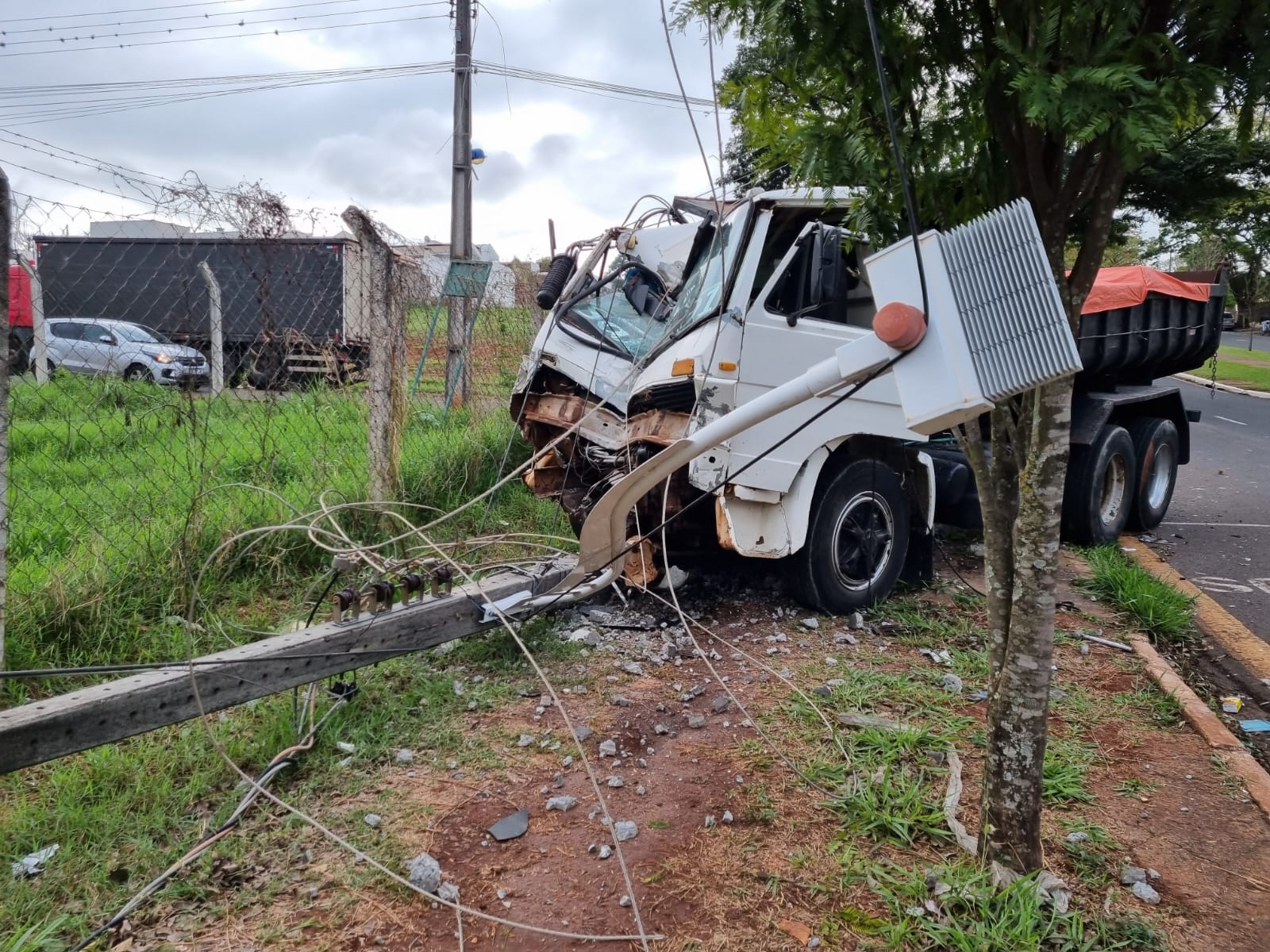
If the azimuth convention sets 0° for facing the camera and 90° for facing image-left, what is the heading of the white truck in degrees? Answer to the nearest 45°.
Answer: approximately 45°

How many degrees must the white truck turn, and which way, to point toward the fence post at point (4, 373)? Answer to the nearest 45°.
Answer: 0° — it already faces it

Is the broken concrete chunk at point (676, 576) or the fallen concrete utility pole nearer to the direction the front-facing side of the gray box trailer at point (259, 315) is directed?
the fallen concrete utility pole

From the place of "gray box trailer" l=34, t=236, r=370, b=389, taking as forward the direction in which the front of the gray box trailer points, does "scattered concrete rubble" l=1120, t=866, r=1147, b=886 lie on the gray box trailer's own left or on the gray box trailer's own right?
on the gray box trailer's own left

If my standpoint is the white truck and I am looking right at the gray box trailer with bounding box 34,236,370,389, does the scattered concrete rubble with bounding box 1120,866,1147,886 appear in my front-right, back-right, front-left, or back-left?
back-left

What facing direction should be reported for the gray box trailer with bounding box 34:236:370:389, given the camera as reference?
facing to the left of the viewer

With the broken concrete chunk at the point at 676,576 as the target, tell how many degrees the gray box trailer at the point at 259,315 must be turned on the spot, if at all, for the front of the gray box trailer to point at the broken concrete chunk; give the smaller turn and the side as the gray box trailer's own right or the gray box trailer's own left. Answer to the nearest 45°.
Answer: approximately 135° to the gray box trailer's own left

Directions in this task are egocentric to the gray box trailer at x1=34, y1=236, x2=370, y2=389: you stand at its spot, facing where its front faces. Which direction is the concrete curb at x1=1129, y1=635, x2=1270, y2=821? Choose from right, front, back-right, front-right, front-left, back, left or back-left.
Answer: back-left

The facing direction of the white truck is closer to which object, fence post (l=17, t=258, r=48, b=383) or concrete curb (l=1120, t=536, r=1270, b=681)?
the fence post

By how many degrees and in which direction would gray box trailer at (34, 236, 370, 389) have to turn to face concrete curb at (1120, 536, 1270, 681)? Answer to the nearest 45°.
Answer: approximately 135° to its left

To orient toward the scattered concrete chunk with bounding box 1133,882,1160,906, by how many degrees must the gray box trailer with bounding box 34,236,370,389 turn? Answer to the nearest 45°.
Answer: approximately 135° to its left
